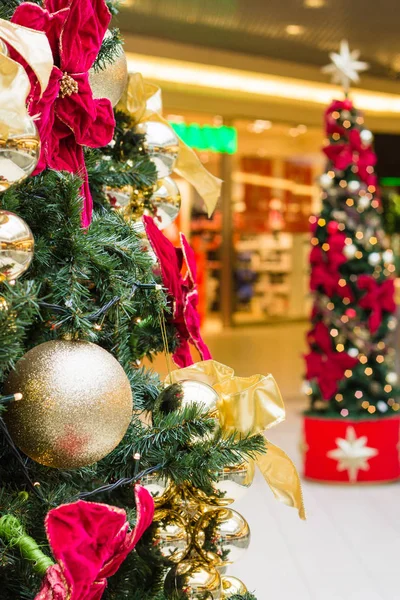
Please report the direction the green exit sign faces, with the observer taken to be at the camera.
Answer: facing the viewer

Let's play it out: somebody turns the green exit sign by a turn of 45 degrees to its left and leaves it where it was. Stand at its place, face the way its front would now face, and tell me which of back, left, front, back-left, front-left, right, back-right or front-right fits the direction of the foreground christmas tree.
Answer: front-right

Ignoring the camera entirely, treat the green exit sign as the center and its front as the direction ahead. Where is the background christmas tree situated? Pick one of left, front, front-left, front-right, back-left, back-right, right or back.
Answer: front
